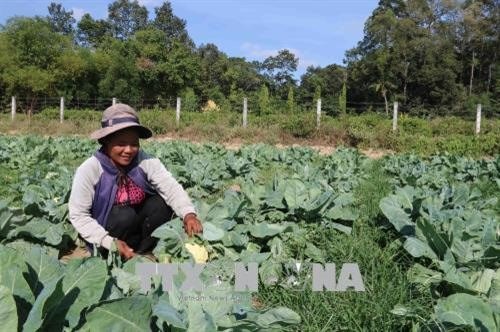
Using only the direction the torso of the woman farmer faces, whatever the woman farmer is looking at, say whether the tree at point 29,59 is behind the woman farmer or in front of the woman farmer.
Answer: behind

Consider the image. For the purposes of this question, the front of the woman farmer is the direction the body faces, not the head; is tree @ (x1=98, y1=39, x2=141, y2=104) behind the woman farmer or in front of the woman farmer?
behind

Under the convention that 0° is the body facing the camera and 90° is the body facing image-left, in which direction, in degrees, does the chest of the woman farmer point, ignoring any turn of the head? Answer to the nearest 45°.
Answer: approximately 315°
